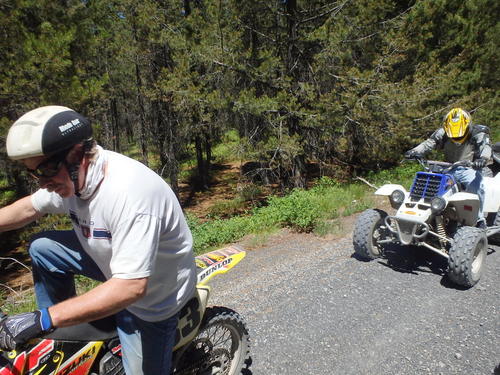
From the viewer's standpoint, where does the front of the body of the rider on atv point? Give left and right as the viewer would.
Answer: facing the viewer and to the left of the viewer

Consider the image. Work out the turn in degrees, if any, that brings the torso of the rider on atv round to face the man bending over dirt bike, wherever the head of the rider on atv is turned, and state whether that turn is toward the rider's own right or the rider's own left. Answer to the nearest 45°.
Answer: approximately 45° to the rider's own left

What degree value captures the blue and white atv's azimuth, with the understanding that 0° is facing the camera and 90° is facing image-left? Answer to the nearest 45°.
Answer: approximately 45°

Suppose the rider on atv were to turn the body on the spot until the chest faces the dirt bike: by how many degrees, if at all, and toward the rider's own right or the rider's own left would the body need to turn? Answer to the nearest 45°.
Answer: approximately 45° to the rider's own left
